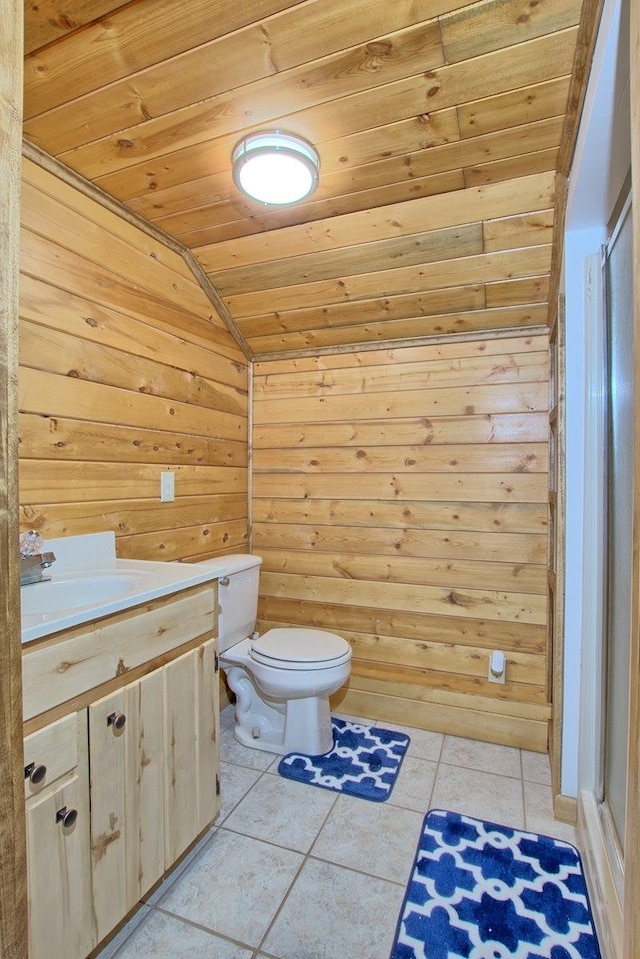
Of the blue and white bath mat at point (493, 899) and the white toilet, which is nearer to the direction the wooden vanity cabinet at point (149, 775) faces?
the blue and white bath mat

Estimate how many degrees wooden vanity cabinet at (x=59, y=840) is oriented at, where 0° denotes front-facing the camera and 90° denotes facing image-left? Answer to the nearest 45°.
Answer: approximately 315°

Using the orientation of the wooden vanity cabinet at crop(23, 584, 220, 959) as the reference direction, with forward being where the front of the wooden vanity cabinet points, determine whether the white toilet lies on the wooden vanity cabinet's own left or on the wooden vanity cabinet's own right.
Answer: on the wooden vanity cabinet's own left

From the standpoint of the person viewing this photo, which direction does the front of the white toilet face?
facing the viewer and to the right of the viewer

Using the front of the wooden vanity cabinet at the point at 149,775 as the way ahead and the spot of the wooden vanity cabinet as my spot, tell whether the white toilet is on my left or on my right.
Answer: on my left

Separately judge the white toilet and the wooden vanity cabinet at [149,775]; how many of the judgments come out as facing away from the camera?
0

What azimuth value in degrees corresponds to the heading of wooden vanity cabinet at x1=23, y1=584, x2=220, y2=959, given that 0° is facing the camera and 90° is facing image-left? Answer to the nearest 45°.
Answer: approximately 315°

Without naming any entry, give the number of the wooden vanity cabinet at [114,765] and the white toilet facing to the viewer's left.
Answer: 0

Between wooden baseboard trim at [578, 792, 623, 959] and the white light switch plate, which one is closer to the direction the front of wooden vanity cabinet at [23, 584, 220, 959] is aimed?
the wooden baseboard trim

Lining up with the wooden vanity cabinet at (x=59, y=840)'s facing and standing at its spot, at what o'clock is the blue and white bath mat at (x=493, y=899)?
The blue and white bath mat is roughly at 11 o'clock from the wooden vanity cabinet.
